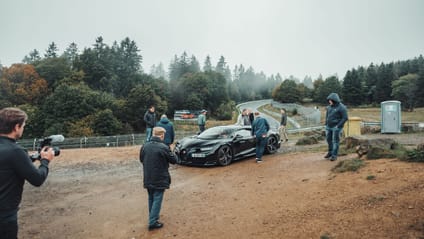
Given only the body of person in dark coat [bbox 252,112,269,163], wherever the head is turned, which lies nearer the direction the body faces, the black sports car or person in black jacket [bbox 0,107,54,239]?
the black sports car

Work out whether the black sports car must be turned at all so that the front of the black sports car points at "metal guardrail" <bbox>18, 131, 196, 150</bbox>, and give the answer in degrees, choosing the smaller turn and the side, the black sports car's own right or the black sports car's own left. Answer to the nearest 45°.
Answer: approximately 90° to the black sports car's own right

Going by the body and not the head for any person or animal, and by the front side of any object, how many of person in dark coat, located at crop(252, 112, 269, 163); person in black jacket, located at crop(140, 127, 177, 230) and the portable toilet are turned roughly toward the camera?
1

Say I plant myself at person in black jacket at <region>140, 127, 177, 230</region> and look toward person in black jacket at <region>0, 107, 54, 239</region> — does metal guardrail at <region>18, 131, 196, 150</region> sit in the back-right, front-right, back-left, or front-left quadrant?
back-right

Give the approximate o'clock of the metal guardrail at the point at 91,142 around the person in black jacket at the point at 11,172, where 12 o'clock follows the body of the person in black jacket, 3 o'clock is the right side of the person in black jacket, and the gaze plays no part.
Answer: The metal guardrail is roughly at 11 o'clock from the person in black jacket.

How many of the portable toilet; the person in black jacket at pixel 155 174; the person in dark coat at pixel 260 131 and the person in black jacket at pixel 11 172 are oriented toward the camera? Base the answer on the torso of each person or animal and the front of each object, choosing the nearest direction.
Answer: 1

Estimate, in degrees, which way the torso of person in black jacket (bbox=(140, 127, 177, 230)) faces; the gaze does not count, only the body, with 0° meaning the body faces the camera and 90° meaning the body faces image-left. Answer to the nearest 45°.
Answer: approximately 225°

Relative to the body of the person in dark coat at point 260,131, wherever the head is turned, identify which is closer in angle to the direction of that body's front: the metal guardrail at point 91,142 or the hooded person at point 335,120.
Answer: the metal guardrail

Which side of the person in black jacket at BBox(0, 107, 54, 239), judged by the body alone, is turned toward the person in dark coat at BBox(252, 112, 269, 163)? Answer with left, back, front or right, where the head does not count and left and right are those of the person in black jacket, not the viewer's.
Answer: front

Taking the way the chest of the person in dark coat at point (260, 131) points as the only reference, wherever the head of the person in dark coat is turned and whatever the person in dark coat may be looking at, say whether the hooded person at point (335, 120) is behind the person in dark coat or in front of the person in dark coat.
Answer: behind

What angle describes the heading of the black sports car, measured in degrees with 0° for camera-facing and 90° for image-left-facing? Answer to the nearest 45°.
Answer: approximately 45°

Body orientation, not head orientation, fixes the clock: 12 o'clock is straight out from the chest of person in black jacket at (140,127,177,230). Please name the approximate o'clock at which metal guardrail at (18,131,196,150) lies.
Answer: The metal guardrail is roughly at 10 o'clock from the person in black jacket.

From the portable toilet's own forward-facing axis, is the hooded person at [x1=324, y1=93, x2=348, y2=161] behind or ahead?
ahead

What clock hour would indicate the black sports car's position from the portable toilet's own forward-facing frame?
The black sports car is roughly at 1 o'clock from the portable toilet.

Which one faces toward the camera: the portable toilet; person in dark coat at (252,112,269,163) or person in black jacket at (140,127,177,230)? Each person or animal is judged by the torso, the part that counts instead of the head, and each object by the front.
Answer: the portable toilet

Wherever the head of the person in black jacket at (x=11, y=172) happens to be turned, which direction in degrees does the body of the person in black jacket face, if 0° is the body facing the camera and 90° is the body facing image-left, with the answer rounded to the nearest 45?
approximately 225°

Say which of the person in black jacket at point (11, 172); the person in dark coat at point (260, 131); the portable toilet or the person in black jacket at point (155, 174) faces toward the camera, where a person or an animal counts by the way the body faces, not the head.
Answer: the portable toilet

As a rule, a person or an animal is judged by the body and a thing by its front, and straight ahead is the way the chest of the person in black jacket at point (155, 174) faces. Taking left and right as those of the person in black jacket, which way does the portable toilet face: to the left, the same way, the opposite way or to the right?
the opposite way
